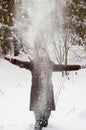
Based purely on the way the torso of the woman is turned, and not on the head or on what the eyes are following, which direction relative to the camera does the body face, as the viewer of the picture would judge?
toward the camera
